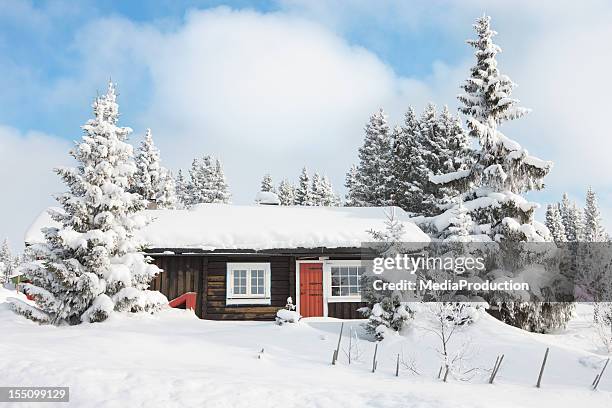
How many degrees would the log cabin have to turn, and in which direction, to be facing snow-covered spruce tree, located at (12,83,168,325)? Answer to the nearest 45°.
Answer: approximately 45° to its right

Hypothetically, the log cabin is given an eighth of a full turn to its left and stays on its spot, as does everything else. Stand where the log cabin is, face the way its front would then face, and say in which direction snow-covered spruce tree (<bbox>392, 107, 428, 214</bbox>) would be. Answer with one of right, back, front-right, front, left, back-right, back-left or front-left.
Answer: left

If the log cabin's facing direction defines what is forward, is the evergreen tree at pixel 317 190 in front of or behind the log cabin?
behind

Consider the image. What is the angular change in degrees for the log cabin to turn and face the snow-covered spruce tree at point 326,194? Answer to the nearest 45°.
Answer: approximately 180°

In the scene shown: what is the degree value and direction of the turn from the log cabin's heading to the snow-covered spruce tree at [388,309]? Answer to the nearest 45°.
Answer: approximately 45° to its left

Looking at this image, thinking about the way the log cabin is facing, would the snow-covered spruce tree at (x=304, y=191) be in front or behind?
behind

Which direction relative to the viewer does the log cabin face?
toward the camera

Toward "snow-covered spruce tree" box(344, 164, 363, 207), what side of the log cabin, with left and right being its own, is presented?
back

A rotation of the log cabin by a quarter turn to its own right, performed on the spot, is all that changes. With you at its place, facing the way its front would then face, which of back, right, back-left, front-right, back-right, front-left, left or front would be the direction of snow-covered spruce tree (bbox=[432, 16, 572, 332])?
back

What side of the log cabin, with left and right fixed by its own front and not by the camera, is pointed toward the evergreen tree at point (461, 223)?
left

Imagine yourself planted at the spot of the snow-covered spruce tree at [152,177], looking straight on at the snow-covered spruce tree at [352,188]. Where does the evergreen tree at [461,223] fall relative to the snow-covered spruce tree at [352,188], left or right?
right

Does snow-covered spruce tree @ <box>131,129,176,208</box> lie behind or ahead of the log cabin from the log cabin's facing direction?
behind

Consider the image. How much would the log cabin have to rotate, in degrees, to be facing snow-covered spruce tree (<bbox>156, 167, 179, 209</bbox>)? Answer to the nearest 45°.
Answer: approximately 180°

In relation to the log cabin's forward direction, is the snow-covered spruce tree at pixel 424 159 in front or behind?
behind
